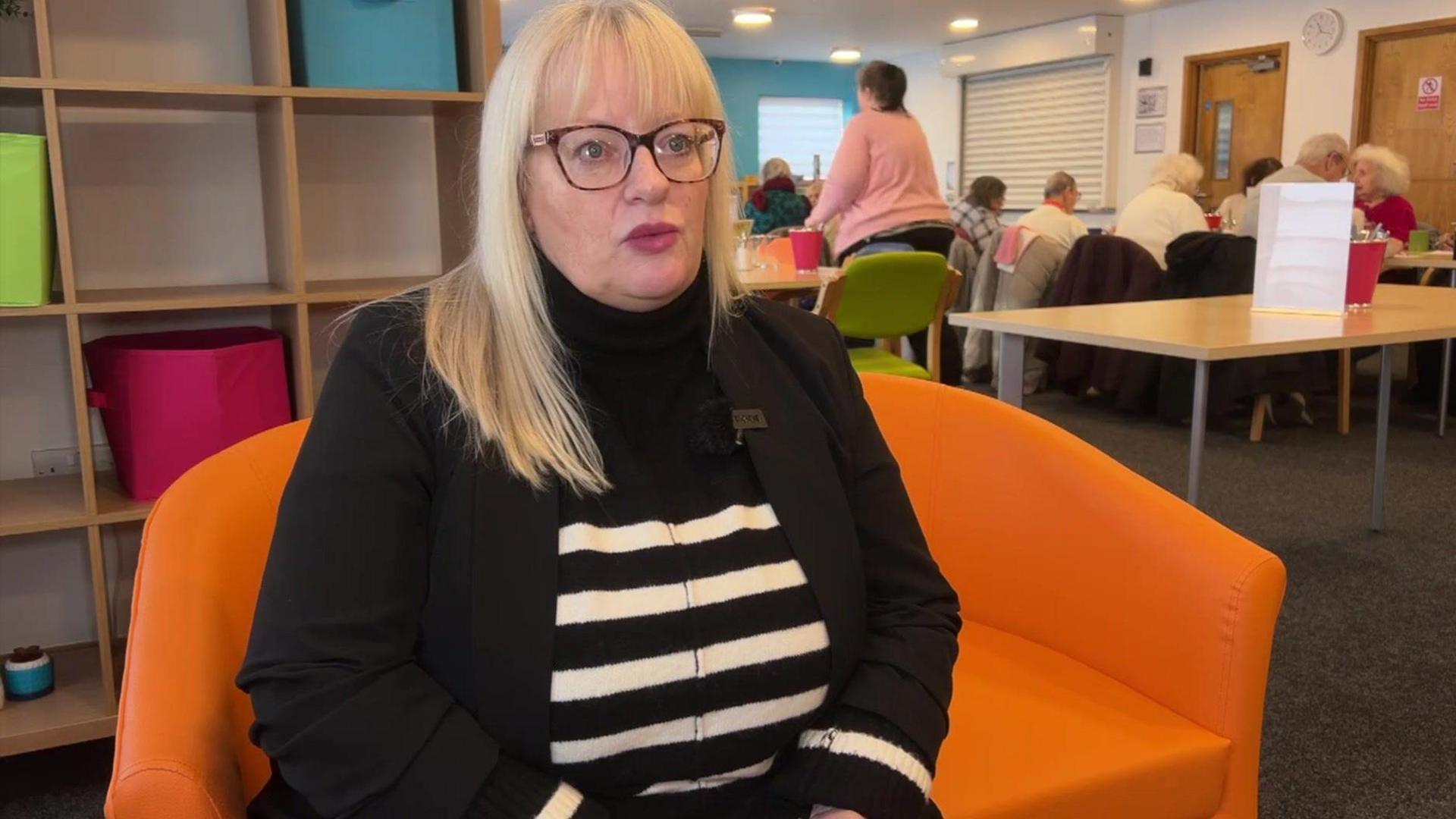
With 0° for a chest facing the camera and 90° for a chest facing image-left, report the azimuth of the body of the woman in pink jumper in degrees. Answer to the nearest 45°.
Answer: approximately 135°

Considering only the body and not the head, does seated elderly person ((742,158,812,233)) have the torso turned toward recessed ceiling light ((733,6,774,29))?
yes

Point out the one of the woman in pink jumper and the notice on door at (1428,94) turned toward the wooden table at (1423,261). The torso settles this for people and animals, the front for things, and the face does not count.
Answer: the notice on door

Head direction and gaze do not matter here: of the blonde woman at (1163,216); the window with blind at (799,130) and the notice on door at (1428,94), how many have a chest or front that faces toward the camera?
2

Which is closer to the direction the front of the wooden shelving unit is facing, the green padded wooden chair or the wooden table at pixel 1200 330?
the wooden table

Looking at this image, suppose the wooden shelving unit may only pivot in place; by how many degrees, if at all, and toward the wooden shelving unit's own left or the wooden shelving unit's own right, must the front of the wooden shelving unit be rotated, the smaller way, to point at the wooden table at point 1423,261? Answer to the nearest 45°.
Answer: approximately 90° to the wooden shelving unit's own left

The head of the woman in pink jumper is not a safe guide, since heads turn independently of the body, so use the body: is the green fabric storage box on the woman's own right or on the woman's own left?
on the woman's own left

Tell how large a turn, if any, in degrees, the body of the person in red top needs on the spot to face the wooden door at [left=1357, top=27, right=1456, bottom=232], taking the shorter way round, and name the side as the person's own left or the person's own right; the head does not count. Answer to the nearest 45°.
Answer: approximately 135° to the person's own right

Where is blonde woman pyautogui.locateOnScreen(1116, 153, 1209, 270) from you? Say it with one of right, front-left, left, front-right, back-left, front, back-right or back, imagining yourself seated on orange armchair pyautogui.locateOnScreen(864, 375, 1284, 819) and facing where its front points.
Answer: back-left

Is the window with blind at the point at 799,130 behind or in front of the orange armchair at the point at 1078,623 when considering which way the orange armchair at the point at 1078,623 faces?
behind

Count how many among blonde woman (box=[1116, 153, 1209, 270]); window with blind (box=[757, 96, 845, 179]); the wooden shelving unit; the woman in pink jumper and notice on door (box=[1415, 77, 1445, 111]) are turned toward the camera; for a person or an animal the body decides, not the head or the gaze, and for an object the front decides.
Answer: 3

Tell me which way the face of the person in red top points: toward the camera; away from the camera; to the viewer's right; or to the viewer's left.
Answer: to the viewer's left

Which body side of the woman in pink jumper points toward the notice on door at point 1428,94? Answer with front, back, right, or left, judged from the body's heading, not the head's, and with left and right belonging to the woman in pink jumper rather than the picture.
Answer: right

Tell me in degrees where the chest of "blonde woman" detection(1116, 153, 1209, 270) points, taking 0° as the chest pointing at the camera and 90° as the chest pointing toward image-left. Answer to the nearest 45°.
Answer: approximately 225°
